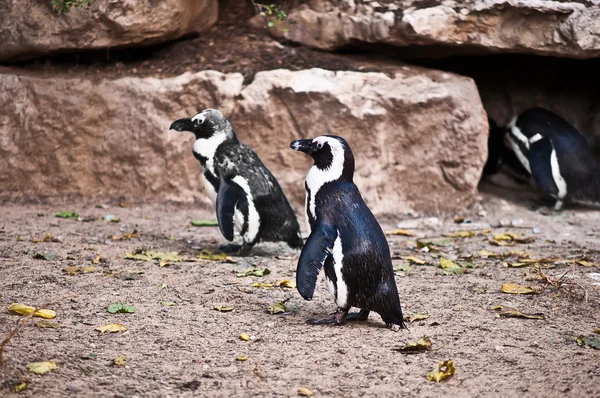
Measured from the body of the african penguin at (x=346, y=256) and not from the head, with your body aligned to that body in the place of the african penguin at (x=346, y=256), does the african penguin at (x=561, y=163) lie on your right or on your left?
on your right

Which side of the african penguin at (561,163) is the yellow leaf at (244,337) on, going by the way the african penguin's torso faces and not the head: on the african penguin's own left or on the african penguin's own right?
on the african penguin's own left

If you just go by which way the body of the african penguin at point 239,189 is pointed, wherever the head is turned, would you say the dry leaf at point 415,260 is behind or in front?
behind

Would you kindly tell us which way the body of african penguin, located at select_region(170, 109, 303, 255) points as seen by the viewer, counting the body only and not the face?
to the viewer's left

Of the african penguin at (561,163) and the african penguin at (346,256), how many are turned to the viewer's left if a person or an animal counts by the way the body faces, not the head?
2

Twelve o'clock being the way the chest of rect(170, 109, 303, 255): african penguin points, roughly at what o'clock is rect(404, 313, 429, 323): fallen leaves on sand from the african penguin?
The fallen leaves on sand is roughly at 8 o'clock from the african penguin.

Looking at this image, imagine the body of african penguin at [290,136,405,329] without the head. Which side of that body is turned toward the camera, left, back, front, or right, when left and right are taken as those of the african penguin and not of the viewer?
left

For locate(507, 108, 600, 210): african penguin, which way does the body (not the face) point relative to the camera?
to the viewer's left
